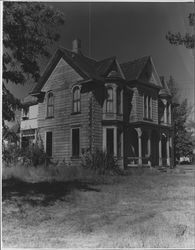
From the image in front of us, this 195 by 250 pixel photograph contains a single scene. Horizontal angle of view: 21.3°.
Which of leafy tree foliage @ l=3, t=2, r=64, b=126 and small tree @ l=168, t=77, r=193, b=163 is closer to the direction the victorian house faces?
the small tree

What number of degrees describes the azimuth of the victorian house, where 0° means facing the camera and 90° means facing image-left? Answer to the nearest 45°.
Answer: approximately 315°

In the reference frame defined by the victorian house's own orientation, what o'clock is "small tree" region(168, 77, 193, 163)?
The small tree is roughly at 10 o'clock from the victorian house.

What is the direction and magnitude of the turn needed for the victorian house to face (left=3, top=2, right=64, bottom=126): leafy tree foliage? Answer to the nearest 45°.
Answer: approximately 135° to its right
